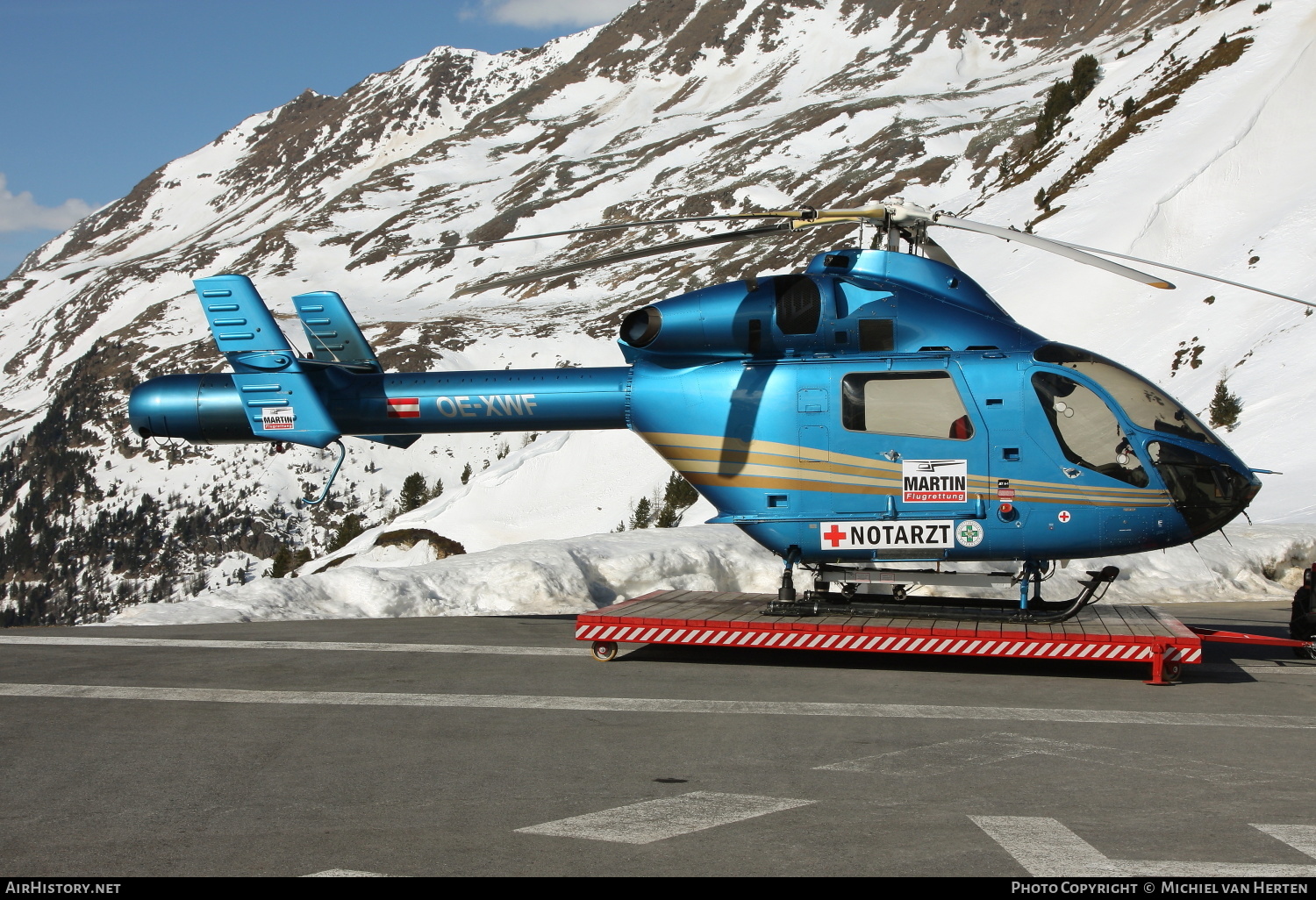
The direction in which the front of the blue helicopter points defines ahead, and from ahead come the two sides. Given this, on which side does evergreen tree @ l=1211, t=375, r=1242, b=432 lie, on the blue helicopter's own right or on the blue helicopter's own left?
on the blue helicopter's own left

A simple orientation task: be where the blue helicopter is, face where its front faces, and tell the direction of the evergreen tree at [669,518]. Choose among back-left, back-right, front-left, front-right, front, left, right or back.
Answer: left

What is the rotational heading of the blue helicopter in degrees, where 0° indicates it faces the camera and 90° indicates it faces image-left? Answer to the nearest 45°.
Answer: approximately 270°

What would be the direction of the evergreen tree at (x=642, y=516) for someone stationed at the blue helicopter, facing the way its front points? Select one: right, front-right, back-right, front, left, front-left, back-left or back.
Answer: left

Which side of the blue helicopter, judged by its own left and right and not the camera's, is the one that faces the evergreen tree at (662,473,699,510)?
left
